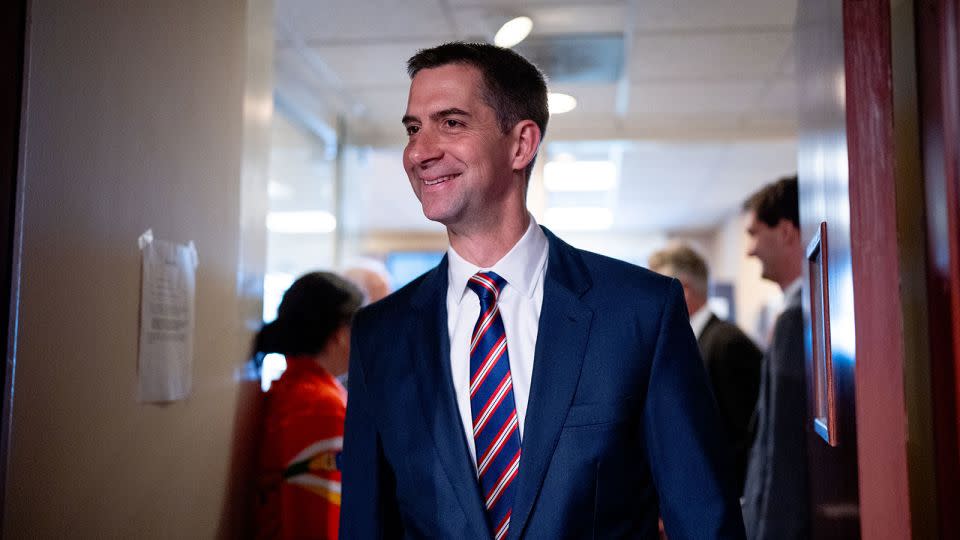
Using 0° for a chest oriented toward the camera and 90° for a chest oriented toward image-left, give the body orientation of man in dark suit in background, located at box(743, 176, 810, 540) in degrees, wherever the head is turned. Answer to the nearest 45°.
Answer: approximately 90°

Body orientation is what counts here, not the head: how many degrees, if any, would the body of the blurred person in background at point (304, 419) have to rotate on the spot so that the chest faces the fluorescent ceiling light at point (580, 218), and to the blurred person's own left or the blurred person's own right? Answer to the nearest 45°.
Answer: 0° — they already face it

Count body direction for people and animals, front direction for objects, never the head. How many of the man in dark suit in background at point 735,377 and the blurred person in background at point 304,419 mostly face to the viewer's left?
1

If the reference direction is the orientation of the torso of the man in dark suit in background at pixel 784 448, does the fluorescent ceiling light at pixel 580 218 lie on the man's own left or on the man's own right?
on the man's own right

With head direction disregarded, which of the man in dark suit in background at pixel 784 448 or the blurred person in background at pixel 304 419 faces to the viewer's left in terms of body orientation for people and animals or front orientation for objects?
the man in dark suit in background

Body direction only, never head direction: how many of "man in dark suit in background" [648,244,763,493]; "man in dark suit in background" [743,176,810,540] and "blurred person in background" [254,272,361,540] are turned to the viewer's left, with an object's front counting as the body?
2

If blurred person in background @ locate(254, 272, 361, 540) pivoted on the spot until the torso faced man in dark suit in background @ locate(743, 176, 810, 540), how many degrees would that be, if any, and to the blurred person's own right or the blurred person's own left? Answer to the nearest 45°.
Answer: approximately 45° to the blurred person's own right

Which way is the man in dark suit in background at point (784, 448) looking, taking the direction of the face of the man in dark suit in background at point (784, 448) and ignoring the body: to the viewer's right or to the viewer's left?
to the viewer's left

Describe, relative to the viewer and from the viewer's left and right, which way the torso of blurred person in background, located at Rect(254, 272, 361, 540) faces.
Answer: facing away from the viewer and to the right of the viewer

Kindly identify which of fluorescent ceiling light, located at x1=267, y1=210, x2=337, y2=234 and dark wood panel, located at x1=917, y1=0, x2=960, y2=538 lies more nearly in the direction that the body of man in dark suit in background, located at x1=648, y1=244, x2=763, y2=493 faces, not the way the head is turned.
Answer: the fluorescent ceiling light

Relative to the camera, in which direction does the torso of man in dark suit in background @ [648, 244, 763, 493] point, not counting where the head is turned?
to the viewer's left
